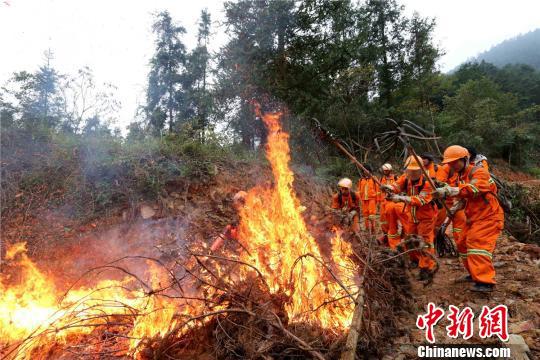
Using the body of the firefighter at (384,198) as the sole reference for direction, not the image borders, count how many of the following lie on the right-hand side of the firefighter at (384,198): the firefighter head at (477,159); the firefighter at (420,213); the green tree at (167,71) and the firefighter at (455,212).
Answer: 1

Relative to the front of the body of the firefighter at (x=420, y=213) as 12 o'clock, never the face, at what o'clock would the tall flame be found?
The tall flame is roughly at 12 o'clock from the firefighter.

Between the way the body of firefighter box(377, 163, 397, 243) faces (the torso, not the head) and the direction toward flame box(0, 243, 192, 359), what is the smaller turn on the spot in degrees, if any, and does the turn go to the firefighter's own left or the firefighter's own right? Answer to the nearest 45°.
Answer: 0° — they already face it

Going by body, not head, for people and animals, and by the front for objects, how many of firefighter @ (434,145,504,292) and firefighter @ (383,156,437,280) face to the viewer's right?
0

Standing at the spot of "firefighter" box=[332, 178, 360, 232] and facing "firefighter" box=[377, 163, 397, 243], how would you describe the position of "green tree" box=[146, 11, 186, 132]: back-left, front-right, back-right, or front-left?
back-left

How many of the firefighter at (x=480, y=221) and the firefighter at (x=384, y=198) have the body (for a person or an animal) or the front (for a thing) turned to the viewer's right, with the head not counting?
0

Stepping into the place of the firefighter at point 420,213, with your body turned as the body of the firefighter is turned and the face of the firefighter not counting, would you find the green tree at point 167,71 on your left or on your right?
on your right

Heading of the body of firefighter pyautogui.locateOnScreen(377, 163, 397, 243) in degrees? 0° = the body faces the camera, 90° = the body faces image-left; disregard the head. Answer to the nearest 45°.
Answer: approximately 45°

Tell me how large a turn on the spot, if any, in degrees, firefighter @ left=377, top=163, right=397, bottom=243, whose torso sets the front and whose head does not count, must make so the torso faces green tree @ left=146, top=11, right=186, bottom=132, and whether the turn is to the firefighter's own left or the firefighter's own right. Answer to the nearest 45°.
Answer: approximately 90° to the firefighter's own right

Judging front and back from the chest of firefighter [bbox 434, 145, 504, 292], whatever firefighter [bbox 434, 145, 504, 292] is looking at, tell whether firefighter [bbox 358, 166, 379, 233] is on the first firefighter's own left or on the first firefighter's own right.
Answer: on the first firefighter's own right

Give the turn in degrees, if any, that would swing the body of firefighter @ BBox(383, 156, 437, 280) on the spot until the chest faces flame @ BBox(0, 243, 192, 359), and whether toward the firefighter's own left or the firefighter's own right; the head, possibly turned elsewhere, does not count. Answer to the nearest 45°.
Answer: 0° — they already face it

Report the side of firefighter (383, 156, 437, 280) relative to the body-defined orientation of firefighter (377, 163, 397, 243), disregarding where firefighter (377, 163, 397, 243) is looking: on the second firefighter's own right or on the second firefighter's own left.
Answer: on the second firefighter's own left

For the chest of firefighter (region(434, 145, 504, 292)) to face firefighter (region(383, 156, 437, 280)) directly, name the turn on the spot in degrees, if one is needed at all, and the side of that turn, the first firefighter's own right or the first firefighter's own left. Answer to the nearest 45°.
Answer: approximately 45° to the first firefighter's own right

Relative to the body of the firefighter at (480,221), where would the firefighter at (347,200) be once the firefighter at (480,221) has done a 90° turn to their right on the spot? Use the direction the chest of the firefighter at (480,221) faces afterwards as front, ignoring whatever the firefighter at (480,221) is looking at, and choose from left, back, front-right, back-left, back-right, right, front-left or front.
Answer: front-left
